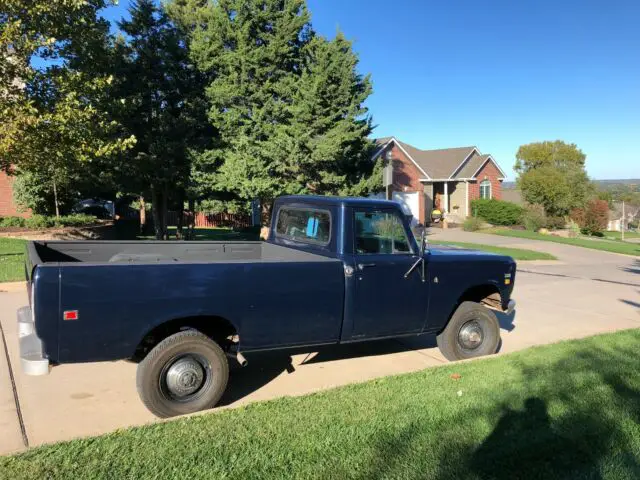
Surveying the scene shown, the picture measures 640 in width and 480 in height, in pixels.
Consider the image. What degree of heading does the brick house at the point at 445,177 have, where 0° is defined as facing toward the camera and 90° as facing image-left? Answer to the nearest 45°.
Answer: approximately 0°

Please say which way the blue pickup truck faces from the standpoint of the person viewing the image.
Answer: facing away from the viewer and to the right of the viewer

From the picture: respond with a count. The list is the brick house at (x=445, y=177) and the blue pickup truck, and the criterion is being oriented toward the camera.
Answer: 1

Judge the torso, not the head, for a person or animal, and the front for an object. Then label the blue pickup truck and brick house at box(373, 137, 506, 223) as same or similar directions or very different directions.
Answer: very different directions

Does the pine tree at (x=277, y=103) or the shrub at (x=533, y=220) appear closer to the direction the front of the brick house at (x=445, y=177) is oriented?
the pine tree

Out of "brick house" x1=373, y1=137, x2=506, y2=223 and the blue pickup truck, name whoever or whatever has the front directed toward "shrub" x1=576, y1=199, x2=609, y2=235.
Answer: the blue pickup truck

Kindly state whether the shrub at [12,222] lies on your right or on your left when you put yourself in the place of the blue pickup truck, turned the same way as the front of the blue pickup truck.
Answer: on your left

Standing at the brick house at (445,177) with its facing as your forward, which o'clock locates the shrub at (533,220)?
The shrub is roughly at 10 o'clock from the brick house.

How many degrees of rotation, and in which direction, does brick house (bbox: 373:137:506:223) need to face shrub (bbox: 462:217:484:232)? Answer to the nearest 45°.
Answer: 0° — it already faces it

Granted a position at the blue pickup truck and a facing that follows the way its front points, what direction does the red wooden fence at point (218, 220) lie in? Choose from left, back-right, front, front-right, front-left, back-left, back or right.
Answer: front-left

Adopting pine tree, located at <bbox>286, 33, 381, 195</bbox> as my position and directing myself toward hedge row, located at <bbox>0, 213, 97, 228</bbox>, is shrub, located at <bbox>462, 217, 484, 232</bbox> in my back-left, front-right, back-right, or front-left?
back-right
